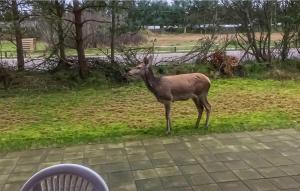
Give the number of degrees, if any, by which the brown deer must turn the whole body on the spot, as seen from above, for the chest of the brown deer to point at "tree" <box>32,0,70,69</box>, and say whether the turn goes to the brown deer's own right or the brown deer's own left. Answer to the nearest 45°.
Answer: approximately 45° to the brown deer's own right

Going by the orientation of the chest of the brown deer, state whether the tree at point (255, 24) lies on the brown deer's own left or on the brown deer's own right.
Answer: on the brown deer's own right

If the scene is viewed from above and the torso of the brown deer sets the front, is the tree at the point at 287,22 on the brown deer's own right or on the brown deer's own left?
on the brown deer's own right

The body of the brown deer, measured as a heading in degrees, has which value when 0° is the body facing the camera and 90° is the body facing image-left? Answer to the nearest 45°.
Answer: approximately 90°

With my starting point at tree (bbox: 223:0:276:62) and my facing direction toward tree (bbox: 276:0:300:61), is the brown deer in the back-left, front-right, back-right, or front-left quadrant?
back-right

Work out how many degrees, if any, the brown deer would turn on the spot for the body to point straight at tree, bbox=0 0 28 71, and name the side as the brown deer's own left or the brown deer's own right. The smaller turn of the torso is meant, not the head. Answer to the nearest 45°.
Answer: approximately 45° to the brown deer's own right

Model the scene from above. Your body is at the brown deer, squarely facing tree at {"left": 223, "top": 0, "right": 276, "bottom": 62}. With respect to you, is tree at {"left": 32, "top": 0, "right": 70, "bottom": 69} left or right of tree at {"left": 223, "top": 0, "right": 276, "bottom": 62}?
left
